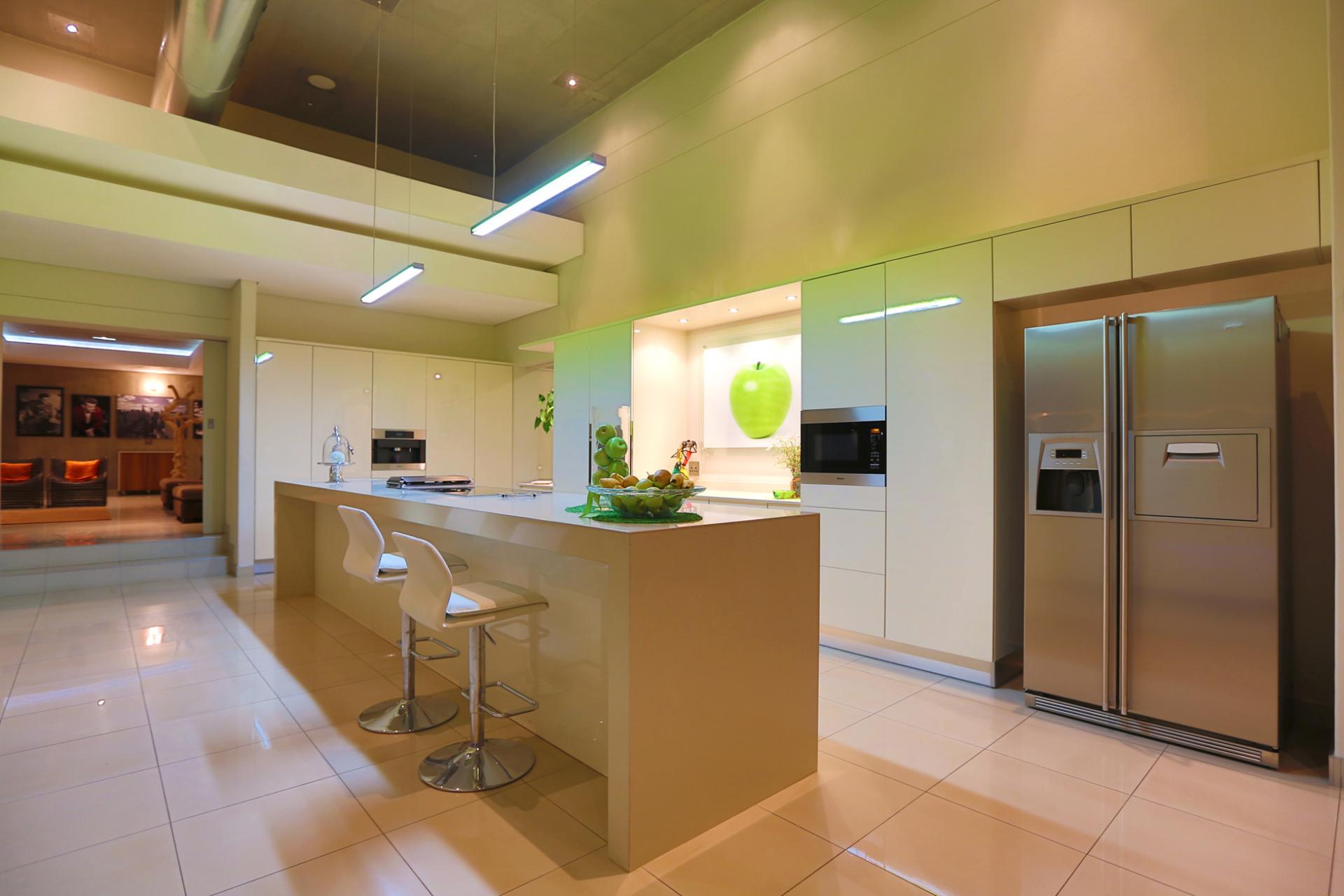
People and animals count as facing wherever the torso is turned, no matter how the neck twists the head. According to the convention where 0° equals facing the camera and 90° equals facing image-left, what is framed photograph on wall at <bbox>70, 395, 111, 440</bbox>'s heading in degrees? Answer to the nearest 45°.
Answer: approximately 0°

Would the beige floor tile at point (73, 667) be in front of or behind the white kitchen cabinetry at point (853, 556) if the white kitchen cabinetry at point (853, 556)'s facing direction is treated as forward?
in front

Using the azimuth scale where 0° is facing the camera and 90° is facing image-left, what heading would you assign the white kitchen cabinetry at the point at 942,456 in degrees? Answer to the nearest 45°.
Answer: approximately 45°

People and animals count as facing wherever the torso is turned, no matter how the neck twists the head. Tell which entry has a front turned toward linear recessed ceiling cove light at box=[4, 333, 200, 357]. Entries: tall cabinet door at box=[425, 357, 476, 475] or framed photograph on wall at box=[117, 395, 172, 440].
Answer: the framed photograph on wall

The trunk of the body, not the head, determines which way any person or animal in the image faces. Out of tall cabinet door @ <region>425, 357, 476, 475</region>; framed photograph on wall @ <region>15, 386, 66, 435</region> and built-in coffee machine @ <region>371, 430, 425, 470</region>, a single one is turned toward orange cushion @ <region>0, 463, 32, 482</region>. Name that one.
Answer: the framed photograph on wall

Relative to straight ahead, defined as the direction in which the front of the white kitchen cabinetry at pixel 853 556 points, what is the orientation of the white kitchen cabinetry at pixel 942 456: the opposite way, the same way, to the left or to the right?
the same way

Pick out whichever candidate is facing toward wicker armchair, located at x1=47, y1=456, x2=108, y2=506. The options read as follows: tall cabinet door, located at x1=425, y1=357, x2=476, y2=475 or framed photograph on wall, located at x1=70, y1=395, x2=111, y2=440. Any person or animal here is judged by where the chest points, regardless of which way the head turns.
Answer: the framed photograph on wall

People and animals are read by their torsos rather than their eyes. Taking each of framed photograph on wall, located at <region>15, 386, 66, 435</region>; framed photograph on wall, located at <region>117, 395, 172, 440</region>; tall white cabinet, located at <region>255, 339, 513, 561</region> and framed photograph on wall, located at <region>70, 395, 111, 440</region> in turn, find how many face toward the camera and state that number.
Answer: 4

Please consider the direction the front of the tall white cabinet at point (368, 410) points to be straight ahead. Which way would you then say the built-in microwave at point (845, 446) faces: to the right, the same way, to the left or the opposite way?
to the right

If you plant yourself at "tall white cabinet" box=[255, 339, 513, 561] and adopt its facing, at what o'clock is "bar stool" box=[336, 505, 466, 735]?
The bar stool is roughly at 12 o'clock from the tall white cabinet.

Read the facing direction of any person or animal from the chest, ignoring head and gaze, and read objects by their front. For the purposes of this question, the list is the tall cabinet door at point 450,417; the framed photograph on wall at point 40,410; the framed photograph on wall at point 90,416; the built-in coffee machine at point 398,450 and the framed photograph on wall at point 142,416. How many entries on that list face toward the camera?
5

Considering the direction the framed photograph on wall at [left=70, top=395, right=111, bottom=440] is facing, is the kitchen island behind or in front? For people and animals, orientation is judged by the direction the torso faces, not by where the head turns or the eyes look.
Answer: in front

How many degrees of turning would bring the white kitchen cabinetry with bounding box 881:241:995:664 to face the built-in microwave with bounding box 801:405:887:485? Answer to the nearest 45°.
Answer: approximately 90° to its right

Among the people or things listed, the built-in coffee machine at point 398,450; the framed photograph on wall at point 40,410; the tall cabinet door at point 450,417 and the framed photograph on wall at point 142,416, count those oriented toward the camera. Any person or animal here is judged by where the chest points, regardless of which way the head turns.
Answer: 4

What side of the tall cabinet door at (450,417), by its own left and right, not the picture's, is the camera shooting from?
front

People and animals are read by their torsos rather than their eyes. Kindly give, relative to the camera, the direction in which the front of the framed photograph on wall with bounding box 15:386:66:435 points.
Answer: facing the viewer

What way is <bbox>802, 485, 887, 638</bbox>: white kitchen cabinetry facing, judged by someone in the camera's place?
facing the viewer and to the left of the viewer

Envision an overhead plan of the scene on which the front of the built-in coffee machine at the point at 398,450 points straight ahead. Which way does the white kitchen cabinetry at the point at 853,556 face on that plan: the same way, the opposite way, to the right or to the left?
to the right
